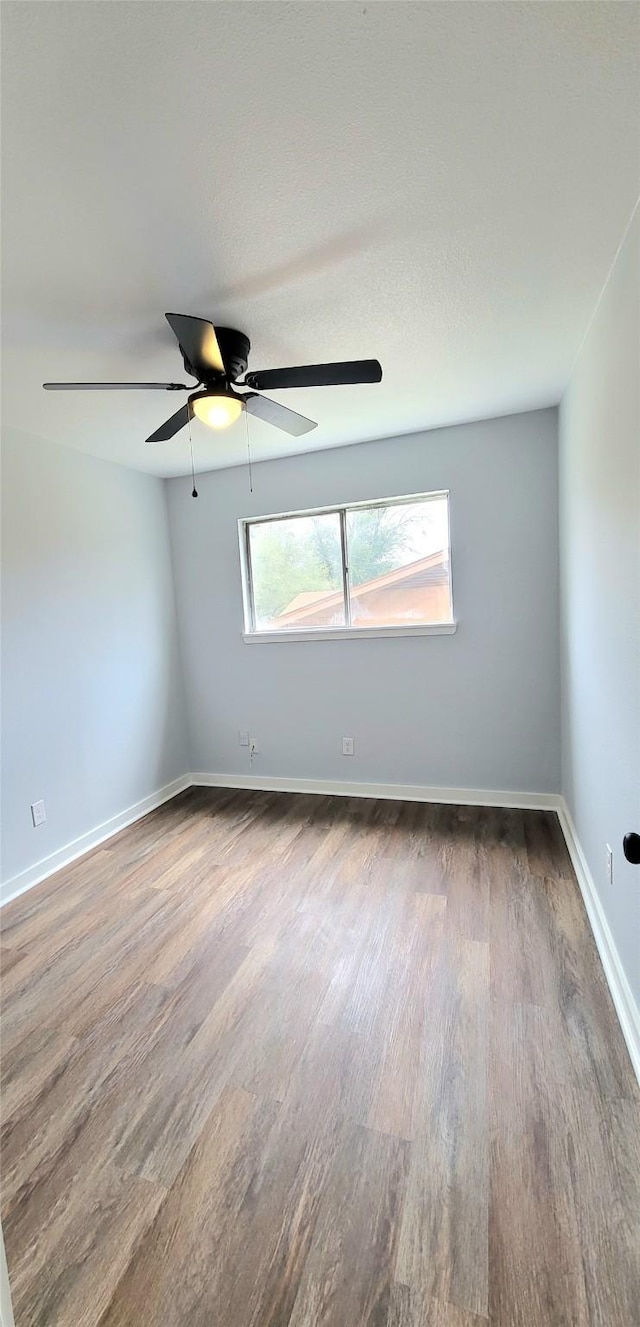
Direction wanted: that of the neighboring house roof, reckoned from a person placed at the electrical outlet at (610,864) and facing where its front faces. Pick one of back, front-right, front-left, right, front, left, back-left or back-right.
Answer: front-right

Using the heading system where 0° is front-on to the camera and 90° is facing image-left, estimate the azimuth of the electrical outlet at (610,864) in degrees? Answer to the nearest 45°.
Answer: approximately 90°

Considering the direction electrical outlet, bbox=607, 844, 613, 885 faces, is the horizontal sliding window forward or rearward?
forward
